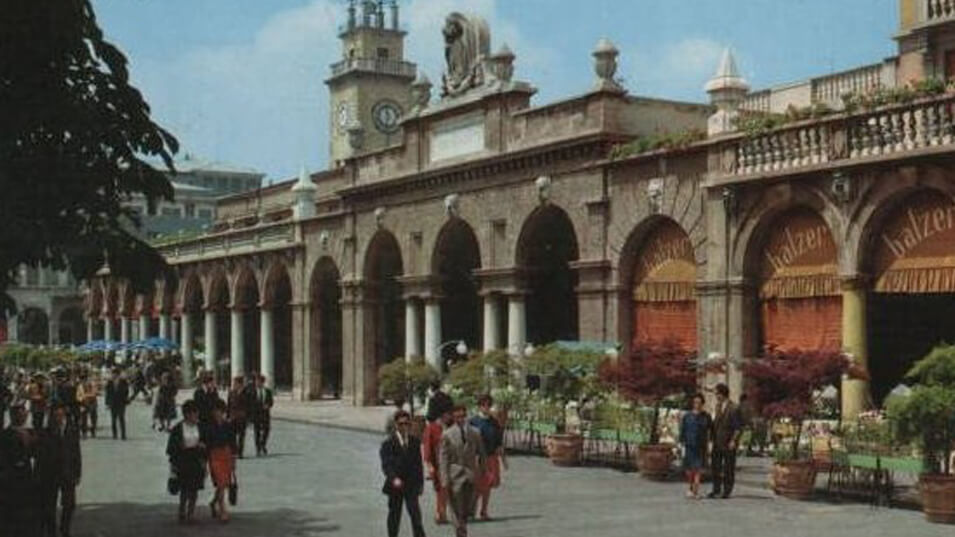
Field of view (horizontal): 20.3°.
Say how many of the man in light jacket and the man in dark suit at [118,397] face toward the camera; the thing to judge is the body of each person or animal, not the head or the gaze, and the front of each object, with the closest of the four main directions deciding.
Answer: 2

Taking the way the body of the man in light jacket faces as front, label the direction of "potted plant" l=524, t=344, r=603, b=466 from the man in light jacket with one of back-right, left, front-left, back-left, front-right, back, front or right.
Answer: back

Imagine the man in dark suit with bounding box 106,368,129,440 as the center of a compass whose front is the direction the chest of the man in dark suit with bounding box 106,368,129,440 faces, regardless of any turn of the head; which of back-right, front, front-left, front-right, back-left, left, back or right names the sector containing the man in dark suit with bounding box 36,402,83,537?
front

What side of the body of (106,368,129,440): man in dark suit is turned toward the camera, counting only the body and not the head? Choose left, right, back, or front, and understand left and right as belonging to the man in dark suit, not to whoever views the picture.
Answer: front

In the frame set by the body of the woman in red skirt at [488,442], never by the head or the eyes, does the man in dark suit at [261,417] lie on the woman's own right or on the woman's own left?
on the woman's own right

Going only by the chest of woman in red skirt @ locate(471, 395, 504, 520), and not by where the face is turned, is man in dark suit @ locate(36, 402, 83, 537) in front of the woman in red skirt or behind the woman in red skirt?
in front

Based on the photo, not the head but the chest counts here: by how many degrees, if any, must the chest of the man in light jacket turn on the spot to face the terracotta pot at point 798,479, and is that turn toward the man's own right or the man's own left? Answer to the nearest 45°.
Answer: approximately 135° to the man's own left

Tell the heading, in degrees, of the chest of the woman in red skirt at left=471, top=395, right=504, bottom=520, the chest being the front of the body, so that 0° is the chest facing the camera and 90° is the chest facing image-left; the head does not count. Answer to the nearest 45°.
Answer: approximately 45°

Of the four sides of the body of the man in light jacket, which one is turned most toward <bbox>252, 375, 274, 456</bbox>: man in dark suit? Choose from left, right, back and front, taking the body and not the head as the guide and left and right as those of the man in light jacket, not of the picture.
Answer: back

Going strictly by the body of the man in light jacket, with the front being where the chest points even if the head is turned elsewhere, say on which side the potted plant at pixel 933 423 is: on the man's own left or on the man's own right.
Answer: on the man's own left

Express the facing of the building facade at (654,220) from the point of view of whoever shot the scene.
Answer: facing the viewer and to the left of the viewer

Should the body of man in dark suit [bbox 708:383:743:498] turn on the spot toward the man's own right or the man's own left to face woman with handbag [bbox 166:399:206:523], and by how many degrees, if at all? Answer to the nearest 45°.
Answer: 0° — they already face them

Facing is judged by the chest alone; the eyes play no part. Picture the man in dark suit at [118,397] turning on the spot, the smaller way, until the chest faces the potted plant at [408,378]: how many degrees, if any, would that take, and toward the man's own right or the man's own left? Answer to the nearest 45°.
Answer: approximately 90° to the man's own left

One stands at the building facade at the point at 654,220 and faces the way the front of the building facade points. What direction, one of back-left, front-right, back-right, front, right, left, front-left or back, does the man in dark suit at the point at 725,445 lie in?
front-left

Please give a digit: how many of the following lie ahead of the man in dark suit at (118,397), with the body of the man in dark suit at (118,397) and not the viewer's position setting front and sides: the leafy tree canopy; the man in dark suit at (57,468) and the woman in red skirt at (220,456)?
3

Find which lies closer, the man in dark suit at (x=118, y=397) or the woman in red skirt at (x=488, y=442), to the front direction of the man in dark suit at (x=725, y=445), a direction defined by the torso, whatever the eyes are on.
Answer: the woman in red skirt
